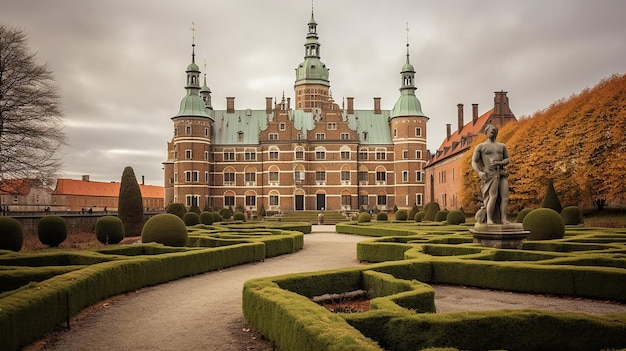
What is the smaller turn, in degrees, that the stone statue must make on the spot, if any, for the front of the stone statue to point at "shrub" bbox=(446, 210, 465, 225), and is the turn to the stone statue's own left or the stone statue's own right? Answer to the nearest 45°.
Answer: approximately 180°

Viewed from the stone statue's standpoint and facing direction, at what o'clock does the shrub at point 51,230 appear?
The shrub is roughly at 3 o'clock from the stone statue.

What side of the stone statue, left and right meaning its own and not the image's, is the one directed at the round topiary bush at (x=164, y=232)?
right

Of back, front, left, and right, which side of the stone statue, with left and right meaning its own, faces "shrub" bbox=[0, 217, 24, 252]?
right

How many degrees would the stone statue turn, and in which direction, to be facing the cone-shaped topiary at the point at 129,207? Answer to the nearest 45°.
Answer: approximately 90° to its right

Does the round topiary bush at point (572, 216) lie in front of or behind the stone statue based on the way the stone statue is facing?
behind

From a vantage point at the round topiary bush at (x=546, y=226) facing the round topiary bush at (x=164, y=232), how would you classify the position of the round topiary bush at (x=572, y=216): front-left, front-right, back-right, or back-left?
back-right

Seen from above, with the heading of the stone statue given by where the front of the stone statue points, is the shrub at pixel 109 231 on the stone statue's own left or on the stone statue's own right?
on the stone statue's own right

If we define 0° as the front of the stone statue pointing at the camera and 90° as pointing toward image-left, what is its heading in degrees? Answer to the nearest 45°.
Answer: approximately 0°
